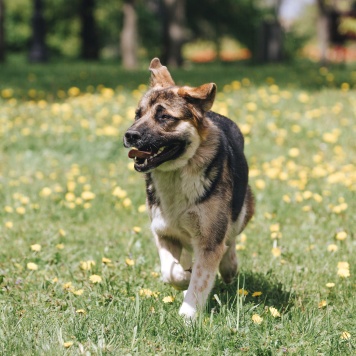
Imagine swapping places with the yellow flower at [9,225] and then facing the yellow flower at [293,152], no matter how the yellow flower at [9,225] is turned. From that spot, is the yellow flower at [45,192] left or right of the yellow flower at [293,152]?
left

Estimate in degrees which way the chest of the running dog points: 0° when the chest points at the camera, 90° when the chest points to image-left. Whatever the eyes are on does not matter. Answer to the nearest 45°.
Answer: approximately 45°

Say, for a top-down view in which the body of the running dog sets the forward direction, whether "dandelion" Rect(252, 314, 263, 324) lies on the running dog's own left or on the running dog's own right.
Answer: on the running dog's own left

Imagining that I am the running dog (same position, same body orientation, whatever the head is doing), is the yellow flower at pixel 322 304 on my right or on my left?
on my left

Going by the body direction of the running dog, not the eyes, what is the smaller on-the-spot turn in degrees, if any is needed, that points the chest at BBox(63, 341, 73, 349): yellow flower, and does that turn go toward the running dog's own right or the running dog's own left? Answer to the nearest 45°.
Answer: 0° — it already faces it

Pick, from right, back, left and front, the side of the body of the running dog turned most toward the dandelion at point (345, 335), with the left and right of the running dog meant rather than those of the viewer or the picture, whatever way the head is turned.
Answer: left

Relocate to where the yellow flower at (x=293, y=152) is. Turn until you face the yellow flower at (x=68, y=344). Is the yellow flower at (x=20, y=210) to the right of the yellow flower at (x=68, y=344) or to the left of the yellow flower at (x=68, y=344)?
right
